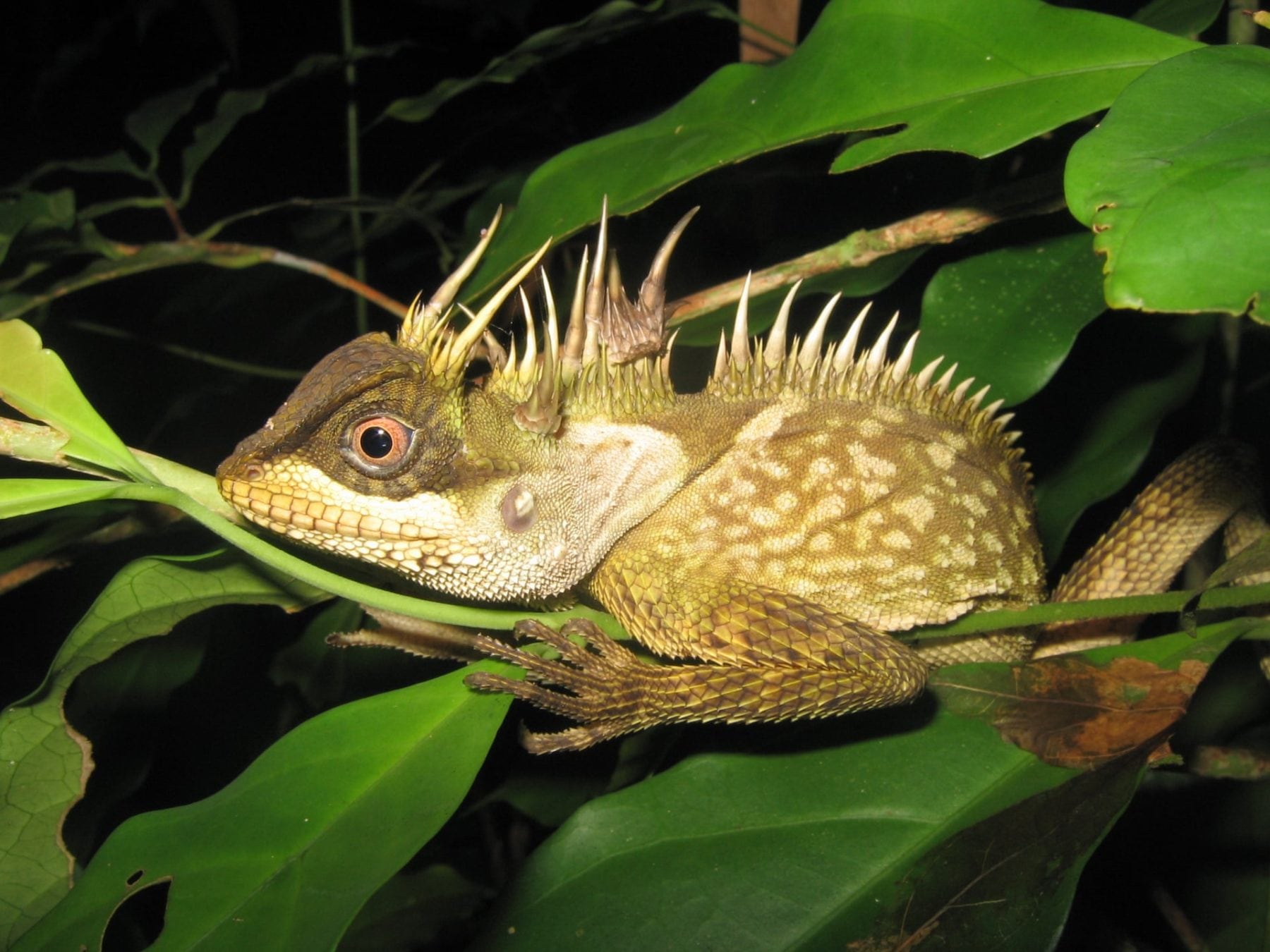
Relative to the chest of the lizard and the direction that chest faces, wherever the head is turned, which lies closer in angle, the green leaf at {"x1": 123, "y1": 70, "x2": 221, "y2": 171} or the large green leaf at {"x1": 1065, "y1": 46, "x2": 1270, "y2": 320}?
the green leaf

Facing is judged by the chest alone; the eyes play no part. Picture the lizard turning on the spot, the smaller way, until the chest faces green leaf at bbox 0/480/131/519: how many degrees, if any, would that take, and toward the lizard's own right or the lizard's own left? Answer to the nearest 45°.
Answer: approximately 45° to the lizard's own left

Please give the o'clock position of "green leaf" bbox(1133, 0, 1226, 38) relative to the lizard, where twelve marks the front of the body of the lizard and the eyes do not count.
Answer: The green leaf is roughly at 5 o'clock from the lizard.

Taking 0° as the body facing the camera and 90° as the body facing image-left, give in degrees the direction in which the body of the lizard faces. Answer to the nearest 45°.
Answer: approximately 90°

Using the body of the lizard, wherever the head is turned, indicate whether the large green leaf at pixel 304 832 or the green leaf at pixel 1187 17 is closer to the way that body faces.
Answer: the large green leaf

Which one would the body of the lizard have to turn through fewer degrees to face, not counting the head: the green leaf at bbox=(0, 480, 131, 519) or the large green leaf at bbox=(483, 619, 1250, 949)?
the green leaf

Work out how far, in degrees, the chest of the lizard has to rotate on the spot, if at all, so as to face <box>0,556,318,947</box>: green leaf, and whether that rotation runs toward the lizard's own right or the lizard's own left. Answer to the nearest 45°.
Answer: approximately 45° to the lizard's own left

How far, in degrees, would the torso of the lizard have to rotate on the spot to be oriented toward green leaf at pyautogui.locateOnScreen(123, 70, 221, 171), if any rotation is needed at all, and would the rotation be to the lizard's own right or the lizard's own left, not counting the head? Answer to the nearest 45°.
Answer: approximately 45° to the lizard's own right

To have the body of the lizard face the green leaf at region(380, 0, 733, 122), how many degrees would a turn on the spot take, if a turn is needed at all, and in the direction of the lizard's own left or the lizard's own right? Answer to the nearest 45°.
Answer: approximately 90° to the lizard's own right
